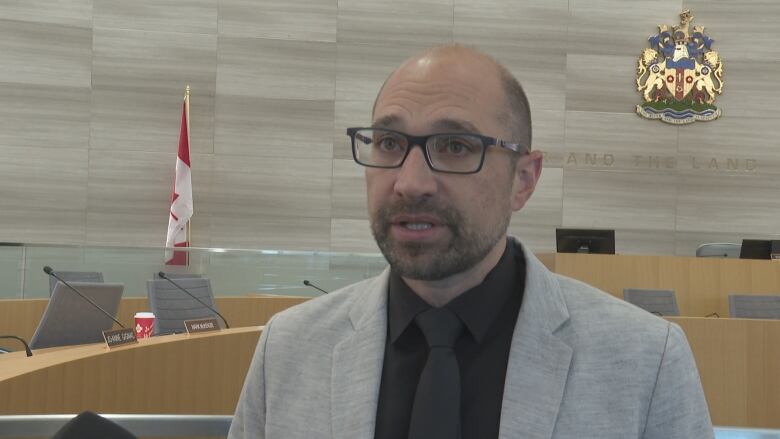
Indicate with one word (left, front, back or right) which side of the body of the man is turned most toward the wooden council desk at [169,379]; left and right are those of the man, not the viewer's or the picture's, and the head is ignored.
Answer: right

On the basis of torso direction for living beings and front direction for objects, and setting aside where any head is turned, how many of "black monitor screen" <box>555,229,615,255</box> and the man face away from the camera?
1

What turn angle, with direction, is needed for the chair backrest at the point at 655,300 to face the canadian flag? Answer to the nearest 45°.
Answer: approximately 90° to its right

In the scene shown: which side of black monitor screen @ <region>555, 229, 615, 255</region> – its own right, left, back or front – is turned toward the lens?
back

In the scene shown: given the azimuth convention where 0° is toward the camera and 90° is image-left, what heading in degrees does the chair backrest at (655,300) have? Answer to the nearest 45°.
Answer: approximately 0°
